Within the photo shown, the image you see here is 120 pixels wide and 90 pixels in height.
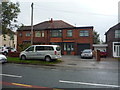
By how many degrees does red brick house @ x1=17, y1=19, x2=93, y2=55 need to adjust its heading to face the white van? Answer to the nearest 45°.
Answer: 0° — it already faces it

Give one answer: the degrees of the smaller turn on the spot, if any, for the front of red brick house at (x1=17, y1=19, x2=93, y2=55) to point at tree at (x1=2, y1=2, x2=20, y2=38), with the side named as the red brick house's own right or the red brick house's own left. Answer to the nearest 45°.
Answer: approximately 45° to the red brick house's own right

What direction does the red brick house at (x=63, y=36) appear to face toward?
toward the camera
